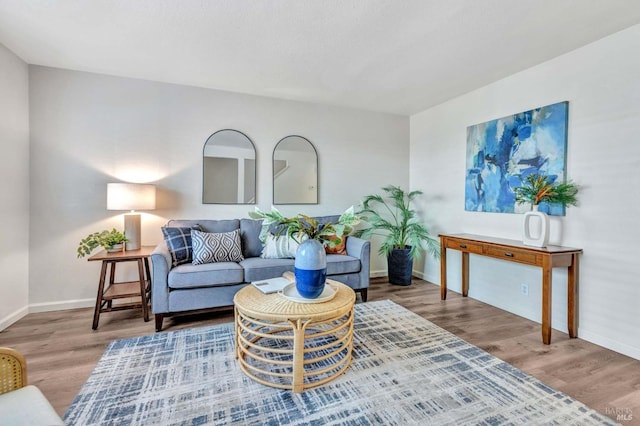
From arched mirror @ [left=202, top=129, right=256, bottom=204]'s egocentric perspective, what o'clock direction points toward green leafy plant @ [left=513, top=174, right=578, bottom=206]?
The green leafy plant is roughly at 10 o'clock from the arched mirror.

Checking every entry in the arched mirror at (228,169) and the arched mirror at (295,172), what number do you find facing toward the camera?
2

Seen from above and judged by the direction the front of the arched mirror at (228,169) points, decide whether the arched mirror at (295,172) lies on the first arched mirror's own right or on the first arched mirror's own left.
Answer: on the first arched mirror's own left

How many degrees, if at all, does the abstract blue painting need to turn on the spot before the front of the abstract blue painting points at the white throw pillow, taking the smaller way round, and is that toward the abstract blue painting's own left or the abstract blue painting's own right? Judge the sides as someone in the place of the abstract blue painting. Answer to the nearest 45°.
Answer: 0° — it already faces it

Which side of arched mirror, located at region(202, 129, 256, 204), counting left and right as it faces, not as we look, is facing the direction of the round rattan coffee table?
front

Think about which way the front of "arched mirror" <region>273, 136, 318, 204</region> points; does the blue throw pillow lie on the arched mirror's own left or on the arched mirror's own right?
on the arched mirror's own right

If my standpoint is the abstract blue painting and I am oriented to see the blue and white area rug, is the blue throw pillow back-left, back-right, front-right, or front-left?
front-right

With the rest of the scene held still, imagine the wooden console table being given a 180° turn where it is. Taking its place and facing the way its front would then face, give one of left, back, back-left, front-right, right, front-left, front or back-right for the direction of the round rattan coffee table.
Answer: back

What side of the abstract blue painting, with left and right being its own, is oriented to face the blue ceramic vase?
front

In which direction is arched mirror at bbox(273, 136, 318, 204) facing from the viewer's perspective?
toward the camera

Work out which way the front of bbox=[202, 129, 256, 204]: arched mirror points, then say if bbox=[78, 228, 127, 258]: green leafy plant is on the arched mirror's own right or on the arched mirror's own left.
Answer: on the arched mirror's own right

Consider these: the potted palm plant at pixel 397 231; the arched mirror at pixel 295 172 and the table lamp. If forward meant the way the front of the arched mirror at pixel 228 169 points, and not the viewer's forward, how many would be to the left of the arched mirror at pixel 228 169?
2

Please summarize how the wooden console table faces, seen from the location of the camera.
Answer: facing the viewer and to the left of the viewer

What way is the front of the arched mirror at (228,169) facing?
toward the camera

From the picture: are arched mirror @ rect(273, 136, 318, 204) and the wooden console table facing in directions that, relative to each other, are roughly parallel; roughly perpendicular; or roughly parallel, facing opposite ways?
roughly perpendicular

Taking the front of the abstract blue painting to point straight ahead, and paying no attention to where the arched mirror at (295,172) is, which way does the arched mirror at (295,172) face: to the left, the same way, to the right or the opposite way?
to the left

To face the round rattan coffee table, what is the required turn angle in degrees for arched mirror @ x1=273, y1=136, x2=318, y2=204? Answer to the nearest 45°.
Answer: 0° — it already faces it

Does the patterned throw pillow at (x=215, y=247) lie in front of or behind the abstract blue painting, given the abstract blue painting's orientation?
in front
